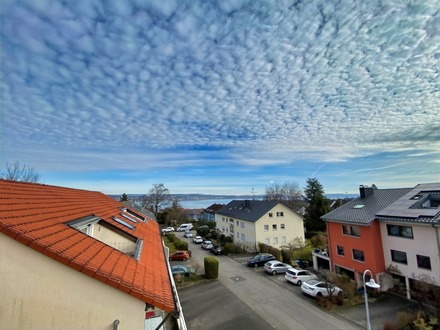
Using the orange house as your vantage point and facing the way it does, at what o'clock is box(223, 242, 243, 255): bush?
The bush is roughly at 2 o'clock from the orange house.

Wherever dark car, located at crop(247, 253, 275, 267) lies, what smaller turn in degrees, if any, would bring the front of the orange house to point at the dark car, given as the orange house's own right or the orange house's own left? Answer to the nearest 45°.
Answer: approximately 45° to the orange house's own right

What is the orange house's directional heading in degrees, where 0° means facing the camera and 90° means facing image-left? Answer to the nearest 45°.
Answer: approximately 45°

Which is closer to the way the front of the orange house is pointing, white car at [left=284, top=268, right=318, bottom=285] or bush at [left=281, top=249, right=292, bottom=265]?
the white car

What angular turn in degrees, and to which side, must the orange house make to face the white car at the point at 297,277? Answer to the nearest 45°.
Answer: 0° — it already faces it

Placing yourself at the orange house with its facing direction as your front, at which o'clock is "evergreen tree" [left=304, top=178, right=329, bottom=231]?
The evergreen tree is roughly at 4 o'clock from the orange house.

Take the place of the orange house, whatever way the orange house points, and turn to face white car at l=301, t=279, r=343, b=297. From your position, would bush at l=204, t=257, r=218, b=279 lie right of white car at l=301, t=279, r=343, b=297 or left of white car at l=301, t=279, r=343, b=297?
right
